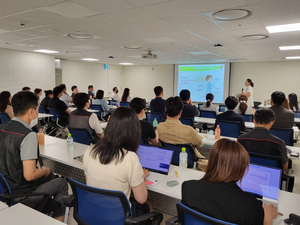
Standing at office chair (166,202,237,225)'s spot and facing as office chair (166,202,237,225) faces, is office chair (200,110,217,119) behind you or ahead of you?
ahead

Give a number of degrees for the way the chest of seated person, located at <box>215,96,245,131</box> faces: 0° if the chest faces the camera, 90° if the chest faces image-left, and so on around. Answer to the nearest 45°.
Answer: approximately 180°

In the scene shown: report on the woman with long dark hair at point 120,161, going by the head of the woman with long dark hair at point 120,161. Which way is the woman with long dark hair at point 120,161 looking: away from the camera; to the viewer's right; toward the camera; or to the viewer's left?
away from the camera

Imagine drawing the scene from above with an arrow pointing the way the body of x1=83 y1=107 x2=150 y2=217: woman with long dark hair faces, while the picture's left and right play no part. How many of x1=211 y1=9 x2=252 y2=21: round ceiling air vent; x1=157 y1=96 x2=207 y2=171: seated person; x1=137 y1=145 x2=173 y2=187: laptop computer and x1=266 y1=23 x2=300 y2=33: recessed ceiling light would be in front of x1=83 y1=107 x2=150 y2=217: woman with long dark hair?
4

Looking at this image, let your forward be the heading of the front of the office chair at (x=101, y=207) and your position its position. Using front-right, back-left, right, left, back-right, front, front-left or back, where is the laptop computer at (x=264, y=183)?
front-right

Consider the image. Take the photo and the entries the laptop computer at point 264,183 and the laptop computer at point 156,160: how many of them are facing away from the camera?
0

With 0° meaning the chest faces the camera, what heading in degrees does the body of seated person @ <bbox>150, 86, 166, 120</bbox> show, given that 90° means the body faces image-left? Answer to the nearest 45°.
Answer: approximately 225°

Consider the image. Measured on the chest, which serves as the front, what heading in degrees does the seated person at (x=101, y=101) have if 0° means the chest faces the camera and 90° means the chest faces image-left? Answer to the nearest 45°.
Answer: approximately 225°

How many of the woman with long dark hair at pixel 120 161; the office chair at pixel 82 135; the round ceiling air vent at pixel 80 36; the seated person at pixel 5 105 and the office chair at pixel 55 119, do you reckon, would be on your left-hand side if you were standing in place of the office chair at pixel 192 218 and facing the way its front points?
5

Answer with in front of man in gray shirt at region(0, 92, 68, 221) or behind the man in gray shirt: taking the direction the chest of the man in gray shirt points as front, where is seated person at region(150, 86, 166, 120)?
in front

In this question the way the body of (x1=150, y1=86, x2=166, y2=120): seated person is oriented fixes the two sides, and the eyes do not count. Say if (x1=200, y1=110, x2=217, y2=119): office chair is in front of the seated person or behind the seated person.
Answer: in front

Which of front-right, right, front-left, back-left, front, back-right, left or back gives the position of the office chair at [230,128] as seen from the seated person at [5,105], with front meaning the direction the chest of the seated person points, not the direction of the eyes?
right

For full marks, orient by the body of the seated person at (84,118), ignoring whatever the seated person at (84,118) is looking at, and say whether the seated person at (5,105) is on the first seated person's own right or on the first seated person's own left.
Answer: on the first seated person's own left

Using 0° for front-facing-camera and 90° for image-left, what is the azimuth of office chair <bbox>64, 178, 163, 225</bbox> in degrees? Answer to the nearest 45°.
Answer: approximately 225°
